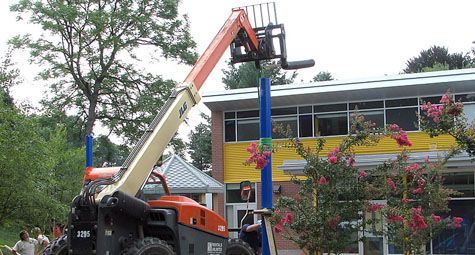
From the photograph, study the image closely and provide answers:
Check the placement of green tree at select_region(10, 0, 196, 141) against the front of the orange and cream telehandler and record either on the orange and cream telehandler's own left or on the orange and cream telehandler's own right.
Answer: on the orange and cream telehandler's own left

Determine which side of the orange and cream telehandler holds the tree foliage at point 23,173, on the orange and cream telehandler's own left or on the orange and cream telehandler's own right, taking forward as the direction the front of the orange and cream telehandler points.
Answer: on the orange and cream telehandler's own left

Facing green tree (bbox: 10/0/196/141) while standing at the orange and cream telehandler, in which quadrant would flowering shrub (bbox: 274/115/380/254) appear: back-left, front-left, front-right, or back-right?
back-right

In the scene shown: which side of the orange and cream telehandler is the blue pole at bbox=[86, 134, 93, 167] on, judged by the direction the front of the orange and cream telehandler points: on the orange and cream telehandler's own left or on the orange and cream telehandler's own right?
on the orange and cream telehandler's own left

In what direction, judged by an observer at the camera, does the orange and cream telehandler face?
facing away from the viewer and to the right of the viewer
